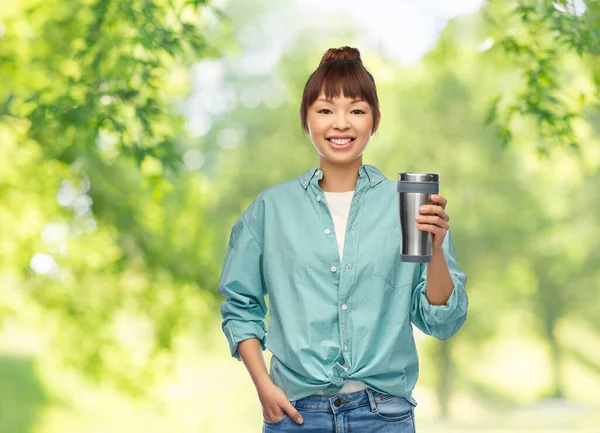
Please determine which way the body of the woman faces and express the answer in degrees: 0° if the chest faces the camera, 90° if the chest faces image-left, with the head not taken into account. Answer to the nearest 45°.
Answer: approximately 0°
